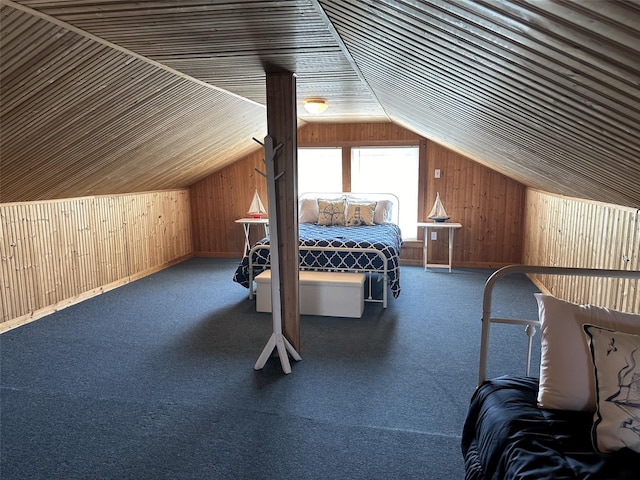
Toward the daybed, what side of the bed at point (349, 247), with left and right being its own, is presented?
front

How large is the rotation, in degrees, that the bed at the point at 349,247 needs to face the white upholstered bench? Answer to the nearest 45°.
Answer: approximately 45° to its right

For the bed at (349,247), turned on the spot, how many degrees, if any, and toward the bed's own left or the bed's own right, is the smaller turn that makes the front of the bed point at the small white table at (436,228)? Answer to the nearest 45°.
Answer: approximately 135° to the bed's own left

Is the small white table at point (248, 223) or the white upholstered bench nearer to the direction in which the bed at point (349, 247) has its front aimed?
the white upholstered bench

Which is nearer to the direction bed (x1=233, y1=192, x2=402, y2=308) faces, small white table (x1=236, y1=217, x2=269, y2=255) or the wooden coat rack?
the wooden coat rack

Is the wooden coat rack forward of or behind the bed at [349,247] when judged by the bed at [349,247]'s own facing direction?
forward

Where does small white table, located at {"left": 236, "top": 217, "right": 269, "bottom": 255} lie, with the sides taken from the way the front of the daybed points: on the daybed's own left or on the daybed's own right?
on the daybed's own right

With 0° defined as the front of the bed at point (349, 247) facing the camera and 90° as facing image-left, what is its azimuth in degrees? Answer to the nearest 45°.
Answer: approximately 0°
